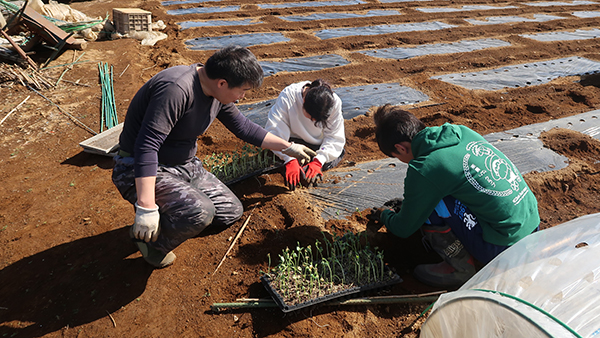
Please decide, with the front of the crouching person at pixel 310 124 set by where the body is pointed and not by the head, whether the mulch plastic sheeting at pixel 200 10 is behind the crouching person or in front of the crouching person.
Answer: behind

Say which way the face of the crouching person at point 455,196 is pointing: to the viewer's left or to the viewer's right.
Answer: to the viewer's left

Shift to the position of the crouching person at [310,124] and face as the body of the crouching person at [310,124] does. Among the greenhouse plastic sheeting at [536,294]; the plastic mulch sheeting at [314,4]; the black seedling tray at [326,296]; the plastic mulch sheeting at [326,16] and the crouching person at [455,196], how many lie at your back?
2

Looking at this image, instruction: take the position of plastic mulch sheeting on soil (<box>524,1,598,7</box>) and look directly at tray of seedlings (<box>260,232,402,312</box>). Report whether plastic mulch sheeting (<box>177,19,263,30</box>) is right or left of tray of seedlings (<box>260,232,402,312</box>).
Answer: right

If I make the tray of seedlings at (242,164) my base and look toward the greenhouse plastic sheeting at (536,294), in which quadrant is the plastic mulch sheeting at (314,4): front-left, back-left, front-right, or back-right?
back-left

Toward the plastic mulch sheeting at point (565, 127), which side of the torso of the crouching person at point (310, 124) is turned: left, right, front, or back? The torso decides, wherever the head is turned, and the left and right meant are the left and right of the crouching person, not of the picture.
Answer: left

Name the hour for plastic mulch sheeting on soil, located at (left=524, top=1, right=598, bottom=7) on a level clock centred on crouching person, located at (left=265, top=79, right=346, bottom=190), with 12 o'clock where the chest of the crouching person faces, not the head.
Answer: The plastic mulch sheeting on soil is roughly at 7 o'clock from the crouching person.

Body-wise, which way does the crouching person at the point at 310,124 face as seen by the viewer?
toward the camera

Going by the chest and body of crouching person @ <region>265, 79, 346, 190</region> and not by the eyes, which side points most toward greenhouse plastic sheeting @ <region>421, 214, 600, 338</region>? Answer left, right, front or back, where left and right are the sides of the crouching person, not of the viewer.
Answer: front

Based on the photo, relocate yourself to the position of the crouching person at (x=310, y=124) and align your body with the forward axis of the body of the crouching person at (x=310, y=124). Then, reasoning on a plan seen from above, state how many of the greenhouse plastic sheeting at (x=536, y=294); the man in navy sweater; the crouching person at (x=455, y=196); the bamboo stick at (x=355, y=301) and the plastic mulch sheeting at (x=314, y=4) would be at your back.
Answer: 1

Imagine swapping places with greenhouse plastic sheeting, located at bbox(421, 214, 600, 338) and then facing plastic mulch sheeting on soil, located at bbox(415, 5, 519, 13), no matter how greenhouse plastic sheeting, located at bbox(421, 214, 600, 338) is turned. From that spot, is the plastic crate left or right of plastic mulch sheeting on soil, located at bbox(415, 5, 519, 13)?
left

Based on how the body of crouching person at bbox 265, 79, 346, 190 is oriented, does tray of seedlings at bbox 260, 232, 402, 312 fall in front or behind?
in front

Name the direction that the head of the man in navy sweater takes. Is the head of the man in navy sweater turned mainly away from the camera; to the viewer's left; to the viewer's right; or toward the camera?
to the viewer's right

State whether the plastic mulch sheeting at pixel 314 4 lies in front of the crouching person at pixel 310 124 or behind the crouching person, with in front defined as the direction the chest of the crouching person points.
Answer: behind

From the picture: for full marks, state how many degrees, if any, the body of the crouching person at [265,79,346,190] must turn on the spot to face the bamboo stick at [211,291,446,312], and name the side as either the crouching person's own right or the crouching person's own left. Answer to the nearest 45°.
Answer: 0° — they already face it

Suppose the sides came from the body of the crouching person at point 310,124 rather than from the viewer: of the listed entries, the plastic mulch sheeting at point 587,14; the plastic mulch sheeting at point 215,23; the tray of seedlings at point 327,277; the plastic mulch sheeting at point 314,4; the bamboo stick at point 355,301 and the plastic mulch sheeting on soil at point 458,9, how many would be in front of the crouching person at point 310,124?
2

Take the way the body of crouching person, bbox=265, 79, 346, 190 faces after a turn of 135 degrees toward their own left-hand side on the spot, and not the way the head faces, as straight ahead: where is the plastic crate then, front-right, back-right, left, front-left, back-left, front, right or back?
left
